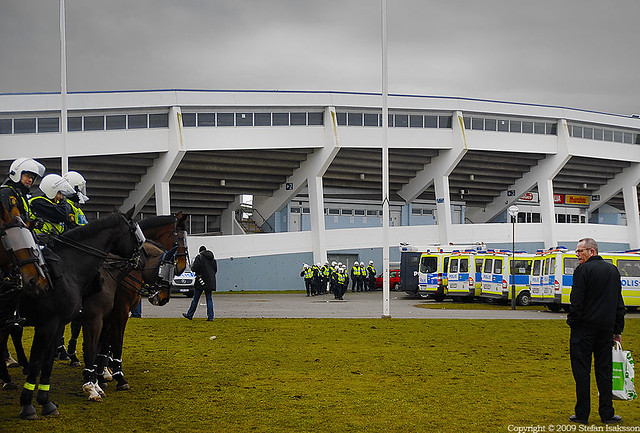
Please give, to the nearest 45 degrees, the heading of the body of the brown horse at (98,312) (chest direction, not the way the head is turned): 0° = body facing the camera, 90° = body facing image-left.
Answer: approximately 270°

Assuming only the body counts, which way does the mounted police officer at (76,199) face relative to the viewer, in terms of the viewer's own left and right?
facing to the right of the viewer

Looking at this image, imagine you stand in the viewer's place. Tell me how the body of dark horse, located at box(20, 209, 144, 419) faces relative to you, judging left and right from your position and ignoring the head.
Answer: facing to the right of the viewer

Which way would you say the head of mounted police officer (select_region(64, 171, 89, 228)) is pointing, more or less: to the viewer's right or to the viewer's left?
to the viewer's right
